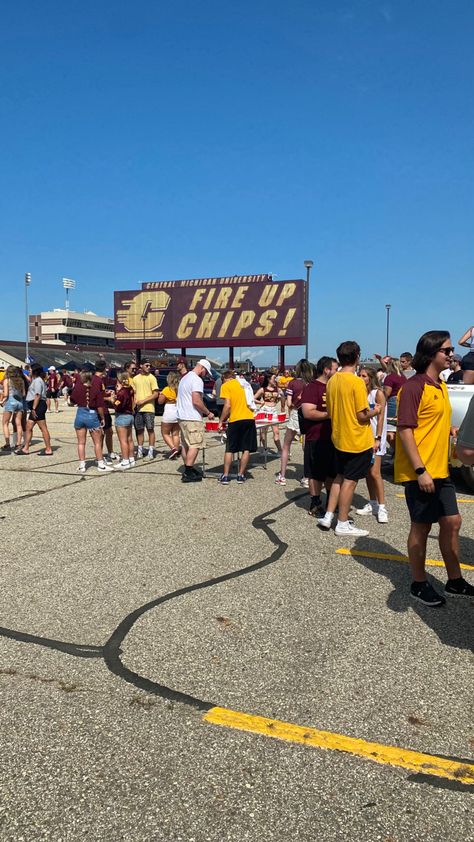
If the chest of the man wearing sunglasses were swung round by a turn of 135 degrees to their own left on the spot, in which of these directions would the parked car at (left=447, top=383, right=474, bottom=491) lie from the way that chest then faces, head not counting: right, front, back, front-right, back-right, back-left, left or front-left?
front-right

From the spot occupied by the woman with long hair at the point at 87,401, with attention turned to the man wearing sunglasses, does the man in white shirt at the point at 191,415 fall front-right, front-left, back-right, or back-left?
front-left

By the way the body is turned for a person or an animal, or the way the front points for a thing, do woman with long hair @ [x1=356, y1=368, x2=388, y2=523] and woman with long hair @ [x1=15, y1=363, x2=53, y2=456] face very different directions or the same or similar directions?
same or similar directions

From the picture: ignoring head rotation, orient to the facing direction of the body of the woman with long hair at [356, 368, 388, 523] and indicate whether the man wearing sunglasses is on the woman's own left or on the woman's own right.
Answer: on the woman's own left

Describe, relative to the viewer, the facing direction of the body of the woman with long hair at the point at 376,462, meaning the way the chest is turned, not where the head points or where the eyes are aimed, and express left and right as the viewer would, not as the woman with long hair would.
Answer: facing the viewer and to the left of the viewer
